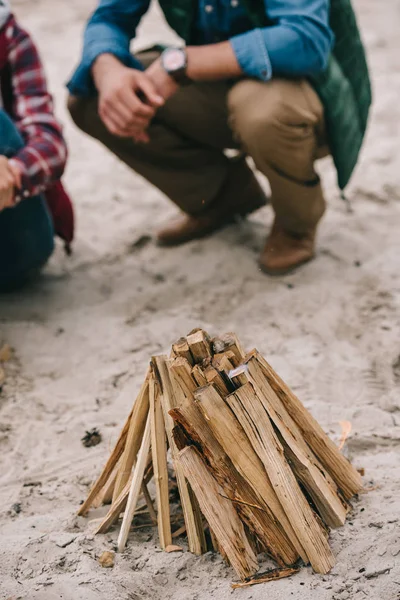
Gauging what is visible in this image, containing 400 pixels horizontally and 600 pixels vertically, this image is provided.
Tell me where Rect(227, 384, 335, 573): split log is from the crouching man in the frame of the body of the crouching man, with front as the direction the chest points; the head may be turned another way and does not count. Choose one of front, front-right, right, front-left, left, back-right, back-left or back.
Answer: front-left

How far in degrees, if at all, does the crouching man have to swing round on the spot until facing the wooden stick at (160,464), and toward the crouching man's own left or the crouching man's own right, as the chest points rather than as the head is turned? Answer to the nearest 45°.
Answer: approximately 45° to the crouching man's own left

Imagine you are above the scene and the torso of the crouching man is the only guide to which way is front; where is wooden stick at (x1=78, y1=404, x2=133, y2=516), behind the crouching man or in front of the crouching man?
in front

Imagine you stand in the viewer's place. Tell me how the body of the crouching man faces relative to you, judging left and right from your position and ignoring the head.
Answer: facing the viewer and to the left of the viewer

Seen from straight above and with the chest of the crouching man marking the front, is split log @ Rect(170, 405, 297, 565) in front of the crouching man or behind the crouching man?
in front

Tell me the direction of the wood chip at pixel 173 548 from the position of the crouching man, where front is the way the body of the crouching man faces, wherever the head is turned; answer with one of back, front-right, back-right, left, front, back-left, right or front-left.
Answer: front-left

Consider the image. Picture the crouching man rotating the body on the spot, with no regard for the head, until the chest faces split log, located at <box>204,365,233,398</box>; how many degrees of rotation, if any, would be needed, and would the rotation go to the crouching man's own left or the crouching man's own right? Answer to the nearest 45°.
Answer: approximately 45° to the crouching man's own left

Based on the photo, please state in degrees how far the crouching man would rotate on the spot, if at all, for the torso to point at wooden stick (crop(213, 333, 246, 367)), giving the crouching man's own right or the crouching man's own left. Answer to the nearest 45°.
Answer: approximately 45° to the crouching man's own left

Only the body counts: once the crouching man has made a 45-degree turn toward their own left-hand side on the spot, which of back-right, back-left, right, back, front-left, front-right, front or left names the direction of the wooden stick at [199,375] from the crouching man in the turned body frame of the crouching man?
front
